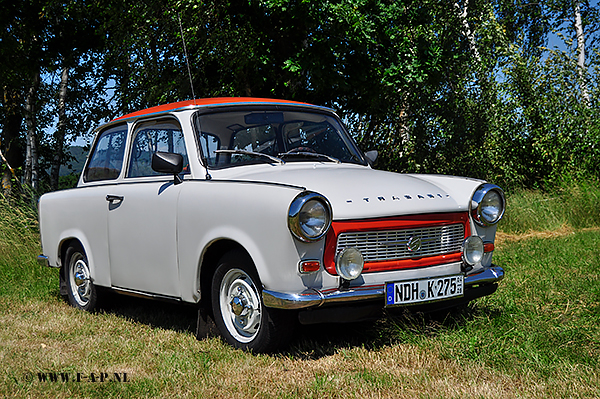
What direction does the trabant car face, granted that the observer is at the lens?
facing the viewer and to the right of the viewer
